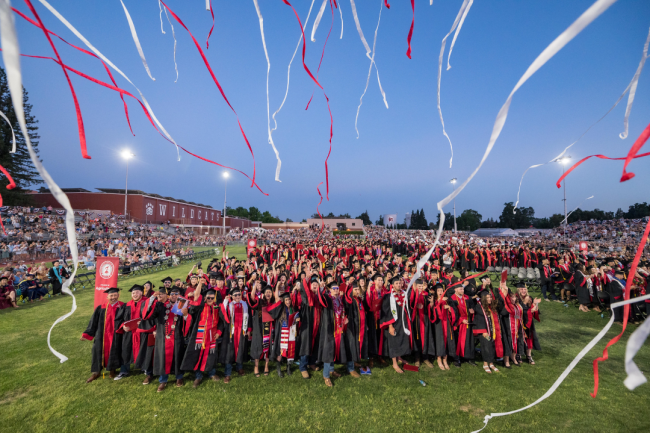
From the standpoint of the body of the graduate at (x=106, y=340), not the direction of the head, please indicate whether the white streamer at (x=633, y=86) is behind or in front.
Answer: in front

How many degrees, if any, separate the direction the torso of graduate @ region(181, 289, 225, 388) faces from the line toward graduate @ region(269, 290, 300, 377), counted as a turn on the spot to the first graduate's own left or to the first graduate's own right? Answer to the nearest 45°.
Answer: approximately 90° to the first graduate's own left

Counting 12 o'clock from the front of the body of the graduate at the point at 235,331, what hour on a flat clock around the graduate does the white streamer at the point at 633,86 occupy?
The white streamer is roughly at 11 o'clock from the graduate.

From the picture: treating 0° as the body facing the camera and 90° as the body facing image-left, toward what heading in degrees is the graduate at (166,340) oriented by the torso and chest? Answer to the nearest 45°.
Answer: approximately 0°

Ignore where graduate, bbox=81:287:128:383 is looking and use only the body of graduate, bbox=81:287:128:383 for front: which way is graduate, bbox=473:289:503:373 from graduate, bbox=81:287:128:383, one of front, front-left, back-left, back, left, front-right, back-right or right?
front-left

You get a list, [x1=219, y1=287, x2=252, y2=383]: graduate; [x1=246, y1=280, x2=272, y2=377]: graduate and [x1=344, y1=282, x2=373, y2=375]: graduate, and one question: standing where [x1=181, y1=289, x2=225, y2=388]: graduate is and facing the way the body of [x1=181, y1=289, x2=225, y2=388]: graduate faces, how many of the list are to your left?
3

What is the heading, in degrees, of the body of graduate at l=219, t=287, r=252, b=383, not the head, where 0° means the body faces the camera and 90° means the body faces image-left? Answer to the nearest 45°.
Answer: approximately 0°
